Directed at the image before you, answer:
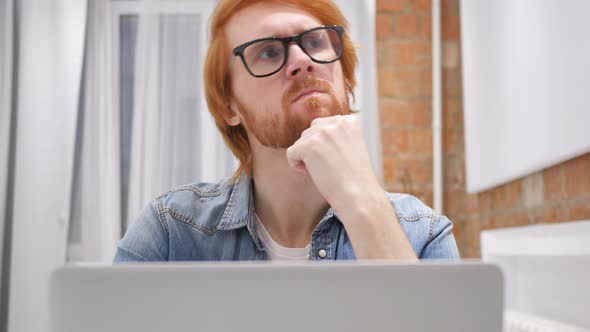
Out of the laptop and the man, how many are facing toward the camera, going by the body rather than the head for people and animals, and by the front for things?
1

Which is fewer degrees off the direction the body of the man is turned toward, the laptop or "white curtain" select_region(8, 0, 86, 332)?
the laptop

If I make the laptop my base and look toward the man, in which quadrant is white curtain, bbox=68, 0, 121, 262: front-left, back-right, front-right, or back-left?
front-left

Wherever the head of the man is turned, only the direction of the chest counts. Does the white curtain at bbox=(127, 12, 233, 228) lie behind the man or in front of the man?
behind

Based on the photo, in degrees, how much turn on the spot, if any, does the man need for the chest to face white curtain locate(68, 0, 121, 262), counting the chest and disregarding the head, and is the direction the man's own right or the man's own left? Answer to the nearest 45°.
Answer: approximately 135° to the man's own right

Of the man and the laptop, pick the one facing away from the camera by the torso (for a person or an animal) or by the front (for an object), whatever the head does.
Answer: the laptop

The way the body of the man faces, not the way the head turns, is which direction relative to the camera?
toward the camera

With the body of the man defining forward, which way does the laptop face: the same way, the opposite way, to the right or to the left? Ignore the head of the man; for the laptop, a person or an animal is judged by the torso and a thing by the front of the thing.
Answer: the opposite way

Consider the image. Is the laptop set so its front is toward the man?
yes

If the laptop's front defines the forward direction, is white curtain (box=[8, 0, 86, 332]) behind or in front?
in front

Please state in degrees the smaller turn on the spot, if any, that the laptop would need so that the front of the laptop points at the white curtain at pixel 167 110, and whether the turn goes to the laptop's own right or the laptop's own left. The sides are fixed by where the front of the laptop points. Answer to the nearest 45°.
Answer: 0° — it already faces it

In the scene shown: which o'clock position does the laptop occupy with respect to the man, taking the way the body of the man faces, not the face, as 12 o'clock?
The laptop is roughly at 12 o'clock from the man.

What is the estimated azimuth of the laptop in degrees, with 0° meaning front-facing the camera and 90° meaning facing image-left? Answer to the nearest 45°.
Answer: approximately 180°

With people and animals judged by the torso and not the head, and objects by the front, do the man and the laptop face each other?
yes
